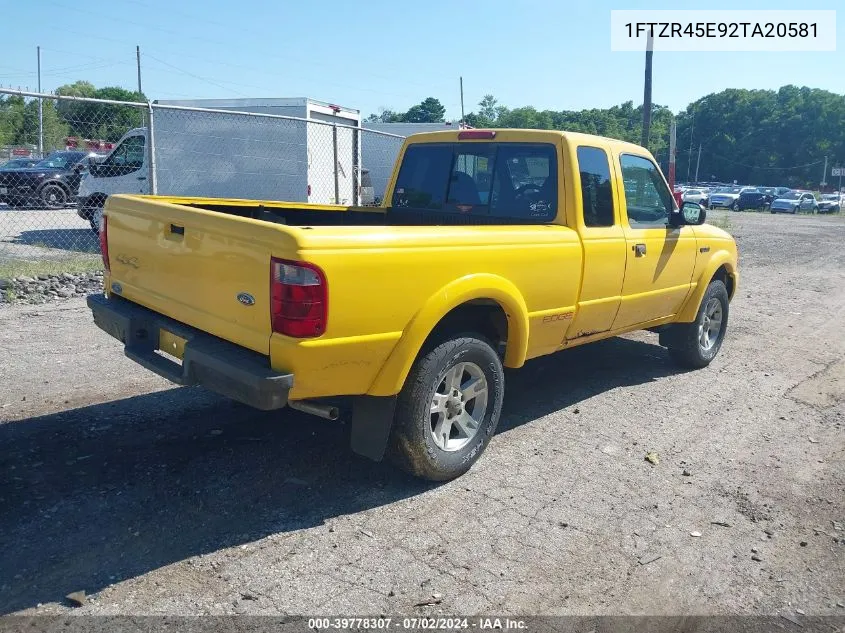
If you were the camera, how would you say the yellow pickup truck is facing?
facing away from the viewer and to the right of the viewer

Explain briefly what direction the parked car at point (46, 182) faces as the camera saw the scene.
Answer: facing the viewer and to the left of the viewer

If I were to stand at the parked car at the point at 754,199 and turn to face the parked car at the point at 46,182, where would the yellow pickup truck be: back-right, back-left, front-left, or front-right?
front-left

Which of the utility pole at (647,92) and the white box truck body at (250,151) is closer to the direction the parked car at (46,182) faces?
the white box truck body

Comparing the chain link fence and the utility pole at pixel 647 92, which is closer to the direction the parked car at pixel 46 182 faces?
the chain link fence

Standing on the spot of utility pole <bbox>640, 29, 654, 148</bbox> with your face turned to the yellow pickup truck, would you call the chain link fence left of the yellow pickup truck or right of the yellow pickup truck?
right

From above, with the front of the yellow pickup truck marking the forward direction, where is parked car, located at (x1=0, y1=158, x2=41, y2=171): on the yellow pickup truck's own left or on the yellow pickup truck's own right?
on the yellow pickup truck's own left

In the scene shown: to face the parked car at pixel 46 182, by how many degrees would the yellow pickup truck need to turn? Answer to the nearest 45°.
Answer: approximately 90° to its left

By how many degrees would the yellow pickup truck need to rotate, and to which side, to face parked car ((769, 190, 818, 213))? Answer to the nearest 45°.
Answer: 0° — it already faces it

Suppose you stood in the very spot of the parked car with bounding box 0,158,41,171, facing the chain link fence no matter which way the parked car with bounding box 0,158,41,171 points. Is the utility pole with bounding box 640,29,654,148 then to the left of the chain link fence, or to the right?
left

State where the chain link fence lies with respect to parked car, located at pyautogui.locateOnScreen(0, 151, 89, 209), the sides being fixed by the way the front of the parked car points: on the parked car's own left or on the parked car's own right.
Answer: on the parked car's own left

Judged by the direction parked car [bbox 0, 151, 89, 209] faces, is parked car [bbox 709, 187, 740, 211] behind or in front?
behind

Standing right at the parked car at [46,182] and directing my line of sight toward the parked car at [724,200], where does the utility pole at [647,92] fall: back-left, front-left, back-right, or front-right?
front-right
